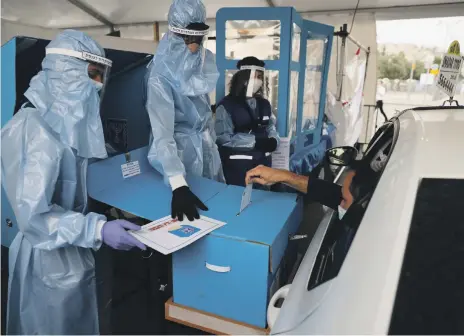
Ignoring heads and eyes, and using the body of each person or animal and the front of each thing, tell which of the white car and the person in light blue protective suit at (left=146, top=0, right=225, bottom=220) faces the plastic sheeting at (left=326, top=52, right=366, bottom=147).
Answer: the white car

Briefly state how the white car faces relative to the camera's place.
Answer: facing away from the viewer

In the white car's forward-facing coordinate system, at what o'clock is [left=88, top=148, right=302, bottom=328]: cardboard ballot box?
The cardboard ballot box is roughly at 10 o'clock from the white car.

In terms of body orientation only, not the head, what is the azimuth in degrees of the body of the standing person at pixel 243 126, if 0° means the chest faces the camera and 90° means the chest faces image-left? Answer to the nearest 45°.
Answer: approximately 315°

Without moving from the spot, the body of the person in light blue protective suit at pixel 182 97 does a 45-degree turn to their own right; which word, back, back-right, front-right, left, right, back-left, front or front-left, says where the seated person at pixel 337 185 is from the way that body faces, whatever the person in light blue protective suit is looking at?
front-left

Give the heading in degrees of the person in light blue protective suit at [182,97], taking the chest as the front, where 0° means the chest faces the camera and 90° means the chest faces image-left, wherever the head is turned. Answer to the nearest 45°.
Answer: approximately 315°

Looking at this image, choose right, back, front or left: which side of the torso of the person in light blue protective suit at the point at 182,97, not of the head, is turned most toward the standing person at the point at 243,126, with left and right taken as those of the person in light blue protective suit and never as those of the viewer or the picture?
left

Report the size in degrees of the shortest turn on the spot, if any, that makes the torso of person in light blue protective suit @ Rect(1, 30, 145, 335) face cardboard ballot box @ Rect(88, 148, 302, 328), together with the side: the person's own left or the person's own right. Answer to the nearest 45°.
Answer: approximately 45° to the person's own right

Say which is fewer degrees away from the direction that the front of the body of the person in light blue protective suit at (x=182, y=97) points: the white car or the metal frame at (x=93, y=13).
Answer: the white car

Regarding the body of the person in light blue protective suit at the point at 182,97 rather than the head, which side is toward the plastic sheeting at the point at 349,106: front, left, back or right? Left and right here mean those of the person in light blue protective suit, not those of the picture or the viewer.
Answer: left

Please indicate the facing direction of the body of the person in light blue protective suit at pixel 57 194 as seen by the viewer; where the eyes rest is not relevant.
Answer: to the viewer's right

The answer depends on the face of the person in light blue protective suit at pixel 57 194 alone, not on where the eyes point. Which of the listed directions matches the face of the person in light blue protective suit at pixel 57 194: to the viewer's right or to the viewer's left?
to the viewer's right

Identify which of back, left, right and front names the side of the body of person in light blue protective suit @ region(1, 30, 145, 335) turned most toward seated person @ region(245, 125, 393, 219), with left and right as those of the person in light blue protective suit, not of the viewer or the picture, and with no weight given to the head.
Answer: front

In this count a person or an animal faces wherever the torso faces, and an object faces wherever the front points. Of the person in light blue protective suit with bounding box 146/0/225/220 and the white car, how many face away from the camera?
1

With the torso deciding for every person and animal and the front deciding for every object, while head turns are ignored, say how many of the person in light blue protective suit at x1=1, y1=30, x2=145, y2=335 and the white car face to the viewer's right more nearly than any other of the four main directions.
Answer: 1

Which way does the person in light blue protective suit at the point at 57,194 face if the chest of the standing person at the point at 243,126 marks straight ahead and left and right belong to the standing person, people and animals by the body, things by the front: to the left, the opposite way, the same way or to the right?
to the left
